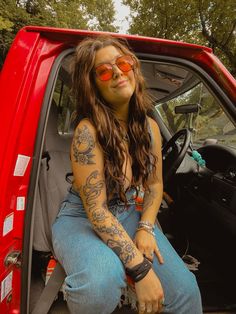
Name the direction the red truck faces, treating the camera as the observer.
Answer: facing away from the viewer and to the right of the viewer
